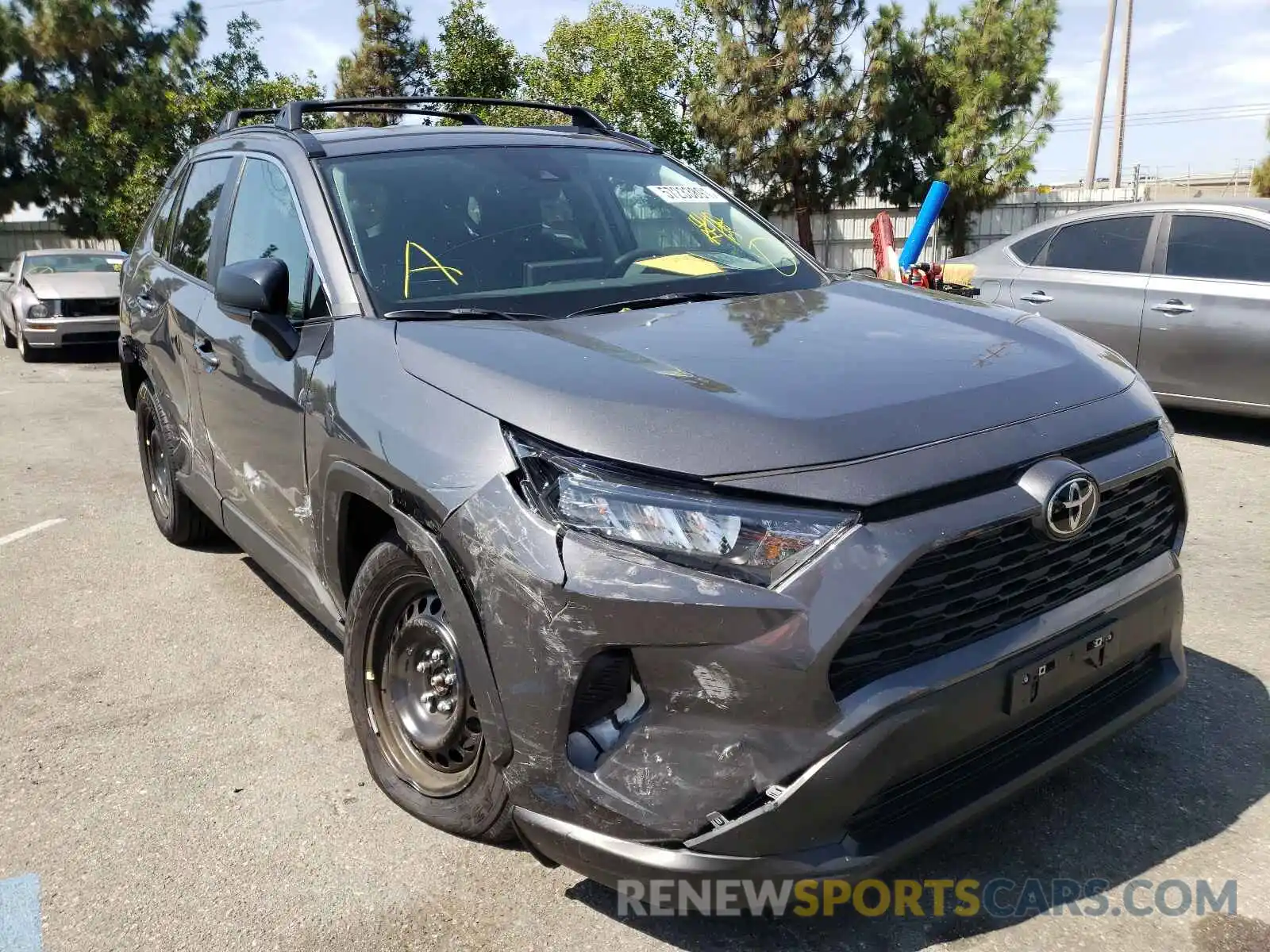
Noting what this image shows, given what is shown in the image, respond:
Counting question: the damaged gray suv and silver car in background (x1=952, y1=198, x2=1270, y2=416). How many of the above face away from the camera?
0

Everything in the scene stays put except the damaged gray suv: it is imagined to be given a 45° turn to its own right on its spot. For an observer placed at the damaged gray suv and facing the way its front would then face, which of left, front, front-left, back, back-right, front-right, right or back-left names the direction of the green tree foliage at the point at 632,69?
back

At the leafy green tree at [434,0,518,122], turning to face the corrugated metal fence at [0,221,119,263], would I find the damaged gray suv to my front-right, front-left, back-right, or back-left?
back-left

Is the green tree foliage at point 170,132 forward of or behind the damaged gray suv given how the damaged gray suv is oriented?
behind

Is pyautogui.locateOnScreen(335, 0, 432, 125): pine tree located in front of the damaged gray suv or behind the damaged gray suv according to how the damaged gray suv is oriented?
behind

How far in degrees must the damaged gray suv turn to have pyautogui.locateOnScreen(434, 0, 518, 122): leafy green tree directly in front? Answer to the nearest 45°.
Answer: approximately 135° to its left

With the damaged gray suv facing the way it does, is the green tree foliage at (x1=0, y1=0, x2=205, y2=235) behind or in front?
behind

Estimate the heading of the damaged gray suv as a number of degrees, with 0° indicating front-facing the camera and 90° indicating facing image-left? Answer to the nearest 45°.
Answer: approximately 315°
